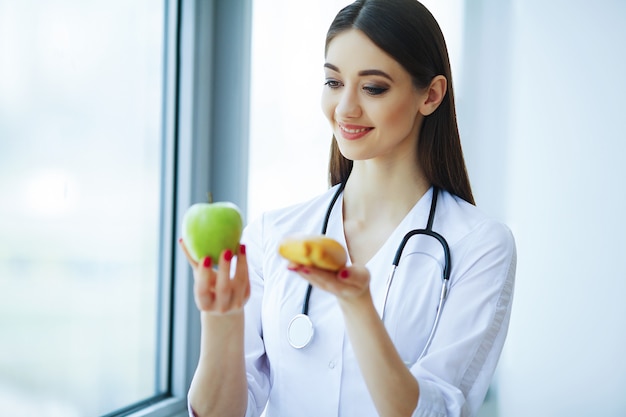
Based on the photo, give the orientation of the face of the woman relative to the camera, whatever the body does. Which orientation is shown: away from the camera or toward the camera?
toward the camera

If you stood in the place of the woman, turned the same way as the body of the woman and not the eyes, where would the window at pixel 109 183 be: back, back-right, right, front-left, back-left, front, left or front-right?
right

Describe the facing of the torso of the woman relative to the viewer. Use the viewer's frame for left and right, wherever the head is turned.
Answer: facing the viewer and to the left of the viewer
